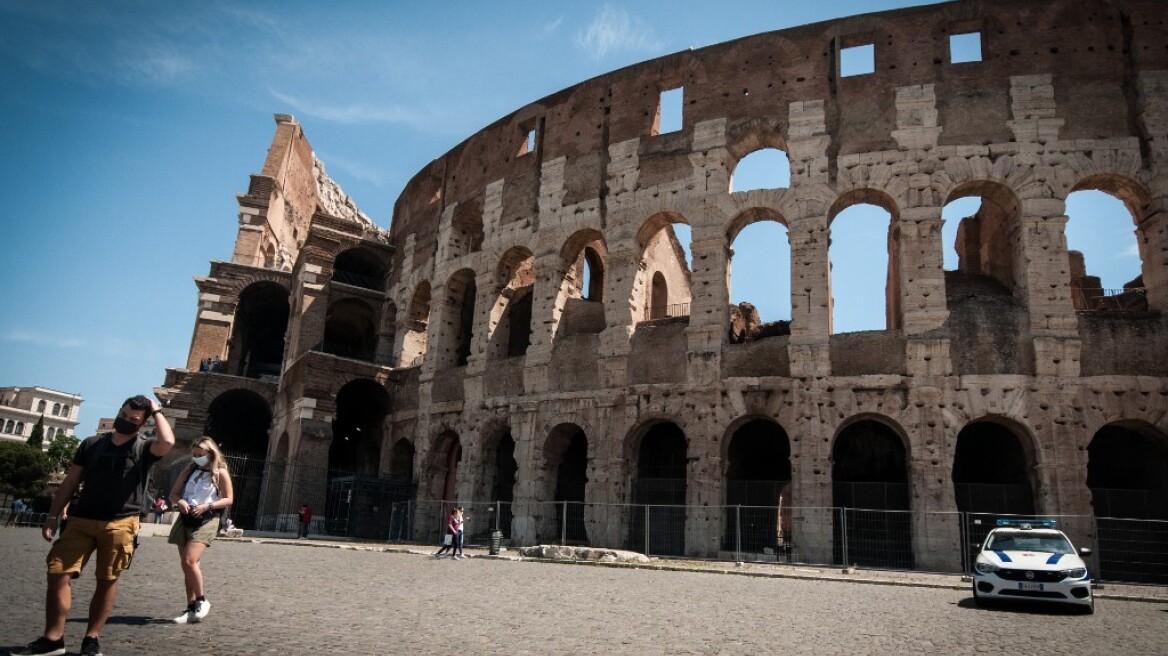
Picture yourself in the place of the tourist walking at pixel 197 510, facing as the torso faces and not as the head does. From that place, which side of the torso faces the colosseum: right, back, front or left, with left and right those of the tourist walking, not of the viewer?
back

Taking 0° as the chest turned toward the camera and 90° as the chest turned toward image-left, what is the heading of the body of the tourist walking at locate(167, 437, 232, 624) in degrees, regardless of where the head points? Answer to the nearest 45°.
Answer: approximately 45°

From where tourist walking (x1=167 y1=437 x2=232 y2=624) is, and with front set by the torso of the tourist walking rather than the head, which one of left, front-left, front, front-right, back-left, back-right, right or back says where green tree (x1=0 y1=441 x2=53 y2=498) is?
back-right

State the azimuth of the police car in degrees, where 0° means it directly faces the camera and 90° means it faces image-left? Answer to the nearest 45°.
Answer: approximately 0°

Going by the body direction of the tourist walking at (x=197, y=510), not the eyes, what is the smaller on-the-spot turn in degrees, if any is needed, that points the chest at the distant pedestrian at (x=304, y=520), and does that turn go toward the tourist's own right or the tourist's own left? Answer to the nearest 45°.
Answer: approximately 135° to the tourist's own right

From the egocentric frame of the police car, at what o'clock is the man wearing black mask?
The man wearing black mask is roughly at 1 o'clock from the police car.

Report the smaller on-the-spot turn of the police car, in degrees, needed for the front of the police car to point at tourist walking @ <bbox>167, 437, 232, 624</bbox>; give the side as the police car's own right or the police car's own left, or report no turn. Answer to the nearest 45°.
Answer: approximately 45° to the police car's own right

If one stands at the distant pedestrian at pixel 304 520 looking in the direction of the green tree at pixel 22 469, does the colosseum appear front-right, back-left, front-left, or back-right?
back-right

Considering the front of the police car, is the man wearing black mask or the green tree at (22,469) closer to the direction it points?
the man wearing black mask
